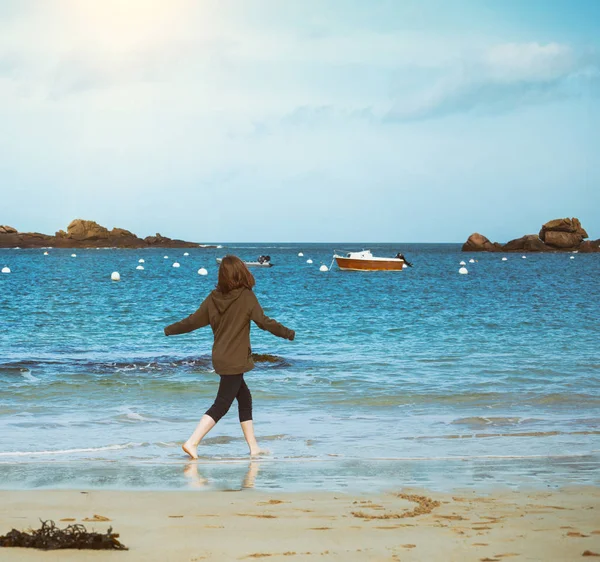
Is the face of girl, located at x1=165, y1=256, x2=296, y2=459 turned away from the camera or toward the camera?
away from the camera

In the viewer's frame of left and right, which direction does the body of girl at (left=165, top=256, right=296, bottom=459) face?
facing away from the viewer and to the right of the viewer

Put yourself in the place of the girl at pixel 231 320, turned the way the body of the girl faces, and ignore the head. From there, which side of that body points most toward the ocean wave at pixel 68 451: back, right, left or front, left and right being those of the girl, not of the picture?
left
